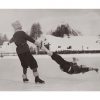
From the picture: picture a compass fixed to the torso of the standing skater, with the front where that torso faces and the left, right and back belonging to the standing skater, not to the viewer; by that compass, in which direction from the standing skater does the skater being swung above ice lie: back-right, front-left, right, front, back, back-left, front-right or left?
front-right

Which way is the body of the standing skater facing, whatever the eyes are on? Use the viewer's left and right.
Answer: facing away from the viewer and to the right of the viewer
